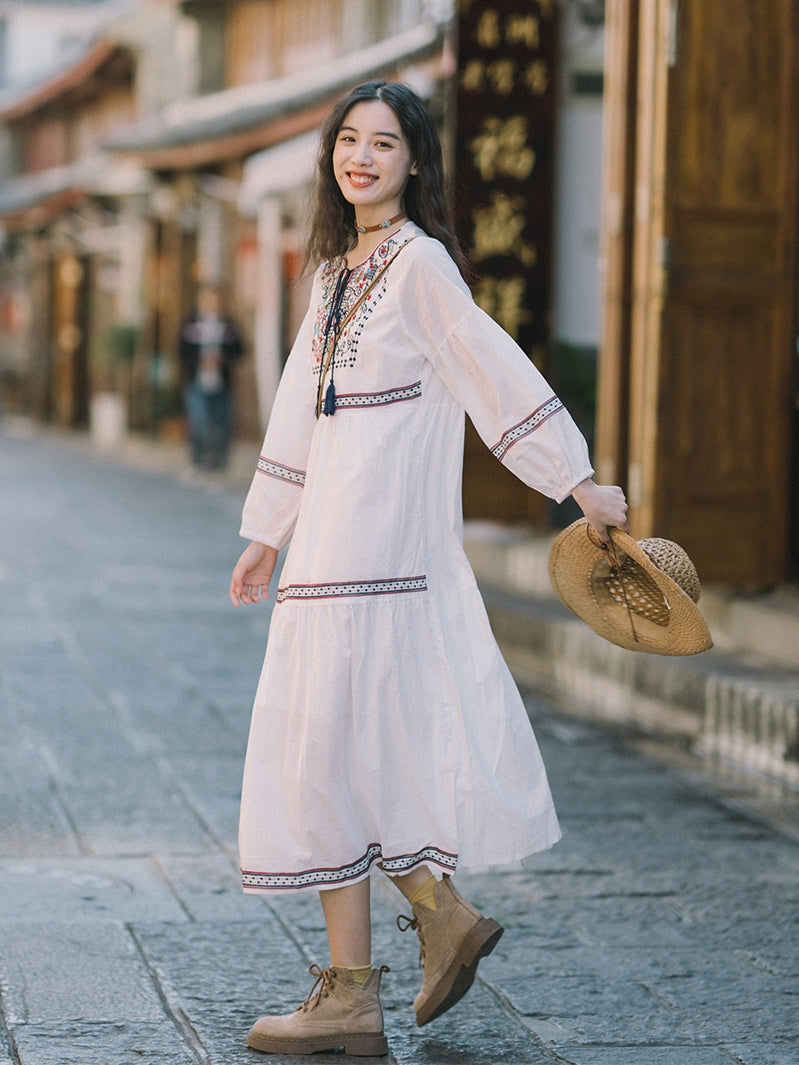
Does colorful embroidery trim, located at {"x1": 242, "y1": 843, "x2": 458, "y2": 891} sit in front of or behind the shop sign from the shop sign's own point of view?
in front

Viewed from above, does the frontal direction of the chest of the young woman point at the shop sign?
no

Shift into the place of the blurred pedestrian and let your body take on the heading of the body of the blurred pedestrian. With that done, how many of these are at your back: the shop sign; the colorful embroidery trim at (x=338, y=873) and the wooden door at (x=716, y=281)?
0

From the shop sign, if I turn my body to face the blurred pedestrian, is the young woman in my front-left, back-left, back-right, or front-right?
back-left

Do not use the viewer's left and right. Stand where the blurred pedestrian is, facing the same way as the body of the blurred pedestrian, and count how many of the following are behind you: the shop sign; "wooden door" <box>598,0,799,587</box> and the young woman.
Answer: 0

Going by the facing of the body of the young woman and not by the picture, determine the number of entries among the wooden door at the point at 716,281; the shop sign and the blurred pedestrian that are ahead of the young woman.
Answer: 0

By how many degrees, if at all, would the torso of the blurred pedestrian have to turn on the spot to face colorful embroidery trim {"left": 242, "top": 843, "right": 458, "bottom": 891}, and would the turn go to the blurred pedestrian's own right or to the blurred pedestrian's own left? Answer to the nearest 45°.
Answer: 0° — they already face it

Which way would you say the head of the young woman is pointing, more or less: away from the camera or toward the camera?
toward the camera

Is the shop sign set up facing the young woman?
yes

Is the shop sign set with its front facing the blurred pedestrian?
no

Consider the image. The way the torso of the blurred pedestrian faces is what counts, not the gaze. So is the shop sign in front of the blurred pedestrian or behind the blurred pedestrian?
in front
